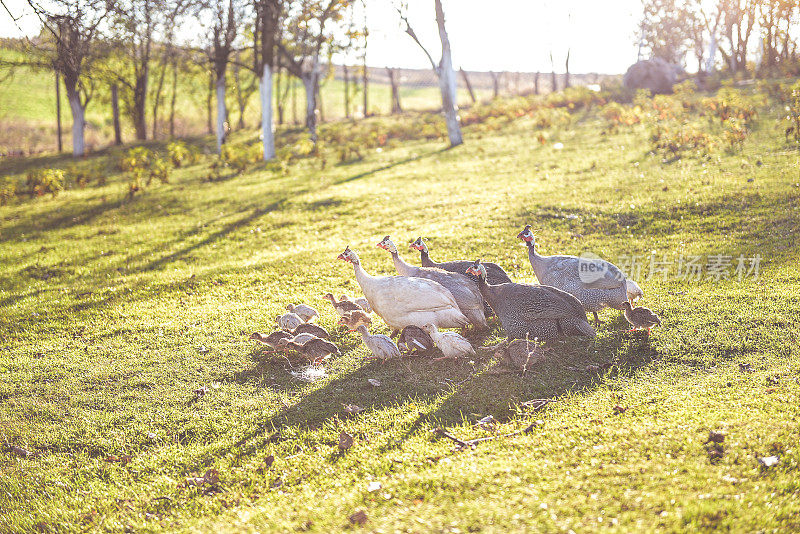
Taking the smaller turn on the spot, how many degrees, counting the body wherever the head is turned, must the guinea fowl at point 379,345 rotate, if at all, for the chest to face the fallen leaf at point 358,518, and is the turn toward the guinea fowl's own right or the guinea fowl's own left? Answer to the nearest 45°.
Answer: approximately 90° to the guinea fowl's own left

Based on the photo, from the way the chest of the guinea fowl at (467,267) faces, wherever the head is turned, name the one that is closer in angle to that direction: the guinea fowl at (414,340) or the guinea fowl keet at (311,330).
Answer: the guinea fowl keet

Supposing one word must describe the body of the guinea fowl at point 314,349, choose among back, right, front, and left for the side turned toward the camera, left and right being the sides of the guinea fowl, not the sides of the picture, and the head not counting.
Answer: left

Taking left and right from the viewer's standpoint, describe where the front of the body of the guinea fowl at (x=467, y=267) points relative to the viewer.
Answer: facing to the left of the viewer

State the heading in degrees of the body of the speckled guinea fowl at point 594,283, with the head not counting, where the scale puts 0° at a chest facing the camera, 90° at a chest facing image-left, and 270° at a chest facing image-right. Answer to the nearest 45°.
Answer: approximately 90°

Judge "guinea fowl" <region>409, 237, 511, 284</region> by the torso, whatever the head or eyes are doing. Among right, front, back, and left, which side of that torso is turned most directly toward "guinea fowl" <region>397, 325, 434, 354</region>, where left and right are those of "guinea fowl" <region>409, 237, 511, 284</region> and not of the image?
left

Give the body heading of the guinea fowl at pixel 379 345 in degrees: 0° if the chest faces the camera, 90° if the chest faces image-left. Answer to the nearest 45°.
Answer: approximately 90°

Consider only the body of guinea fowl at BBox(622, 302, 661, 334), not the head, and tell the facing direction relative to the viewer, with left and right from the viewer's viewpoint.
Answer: facing to the left of the viewer

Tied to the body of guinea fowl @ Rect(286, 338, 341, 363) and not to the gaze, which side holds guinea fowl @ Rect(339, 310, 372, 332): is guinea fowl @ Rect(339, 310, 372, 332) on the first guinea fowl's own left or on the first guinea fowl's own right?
on the first guinea fowl's own right

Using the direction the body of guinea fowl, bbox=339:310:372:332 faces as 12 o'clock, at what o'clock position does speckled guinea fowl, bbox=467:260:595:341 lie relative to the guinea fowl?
The speckled guinea fowl is roughly at 7 o'clock from the guinea fowl.

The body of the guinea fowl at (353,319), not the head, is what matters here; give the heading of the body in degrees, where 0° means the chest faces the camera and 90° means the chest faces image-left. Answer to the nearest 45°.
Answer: approximately 90°

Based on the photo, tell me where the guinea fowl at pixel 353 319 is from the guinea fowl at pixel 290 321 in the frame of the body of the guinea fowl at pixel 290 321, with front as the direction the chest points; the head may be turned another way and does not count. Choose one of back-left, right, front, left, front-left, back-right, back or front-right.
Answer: back-left

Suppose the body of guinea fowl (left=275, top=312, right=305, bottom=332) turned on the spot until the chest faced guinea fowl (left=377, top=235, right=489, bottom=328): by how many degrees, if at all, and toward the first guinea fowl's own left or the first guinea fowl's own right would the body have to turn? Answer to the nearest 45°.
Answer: approximately 135° to the first guinea fowl's own left

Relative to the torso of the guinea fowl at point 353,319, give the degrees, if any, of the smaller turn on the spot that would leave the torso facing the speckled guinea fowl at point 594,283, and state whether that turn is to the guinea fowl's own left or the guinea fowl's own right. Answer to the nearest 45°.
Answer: approximately 180°
